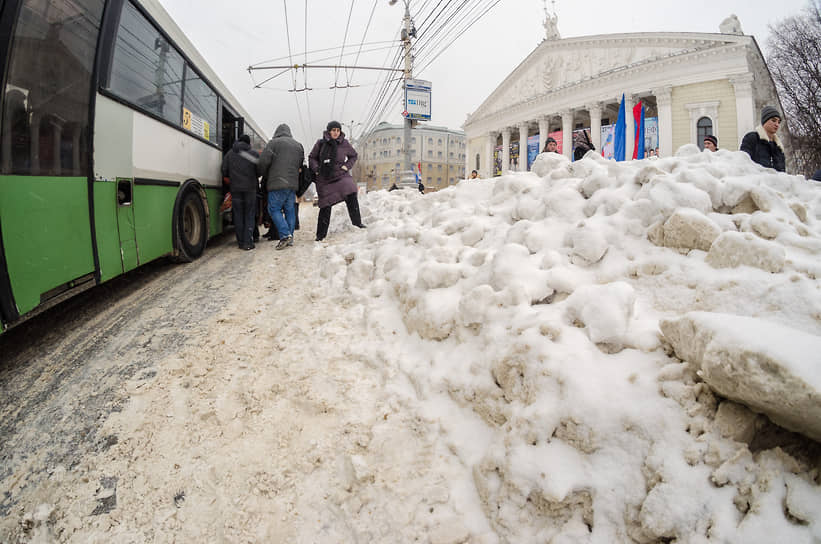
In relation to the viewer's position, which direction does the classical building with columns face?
facing the viewer and to the left of the viewer

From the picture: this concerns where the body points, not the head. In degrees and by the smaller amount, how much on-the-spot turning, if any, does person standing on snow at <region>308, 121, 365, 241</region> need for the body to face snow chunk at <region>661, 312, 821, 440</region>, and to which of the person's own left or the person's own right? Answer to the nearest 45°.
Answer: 0° — they already face it

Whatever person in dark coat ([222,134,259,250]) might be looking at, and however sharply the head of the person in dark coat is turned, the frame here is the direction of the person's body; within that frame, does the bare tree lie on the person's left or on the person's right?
on the person's right

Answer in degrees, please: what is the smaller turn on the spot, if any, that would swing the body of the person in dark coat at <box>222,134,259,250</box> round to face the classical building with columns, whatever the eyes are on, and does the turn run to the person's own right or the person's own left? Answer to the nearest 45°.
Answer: approximately 45° to the person's own right

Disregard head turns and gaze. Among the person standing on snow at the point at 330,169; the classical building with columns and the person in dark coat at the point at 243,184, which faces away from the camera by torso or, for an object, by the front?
the person in dark coat

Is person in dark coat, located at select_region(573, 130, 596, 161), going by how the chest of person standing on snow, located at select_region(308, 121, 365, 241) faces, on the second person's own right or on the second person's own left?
on the second person's own left

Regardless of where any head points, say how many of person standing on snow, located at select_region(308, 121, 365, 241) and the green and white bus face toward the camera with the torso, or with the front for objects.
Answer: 1

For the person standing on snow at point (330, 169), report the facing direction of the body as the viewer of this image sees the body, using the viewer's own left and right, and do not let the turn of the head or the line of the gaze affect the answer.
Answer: facing the viewer

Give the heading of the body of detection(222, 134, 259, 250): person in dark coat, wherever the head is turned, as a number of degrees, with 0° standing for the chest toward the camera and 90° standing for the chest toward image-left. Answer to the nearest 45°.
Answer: approximately 180°

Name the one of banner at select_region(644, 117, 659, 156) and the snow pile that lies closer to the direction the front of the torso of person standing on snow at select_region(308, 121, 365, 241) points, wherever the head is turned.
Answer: the snow pile

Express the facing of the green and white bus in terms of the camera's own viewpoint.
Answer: facing away from the viewer and to the right of the viewer

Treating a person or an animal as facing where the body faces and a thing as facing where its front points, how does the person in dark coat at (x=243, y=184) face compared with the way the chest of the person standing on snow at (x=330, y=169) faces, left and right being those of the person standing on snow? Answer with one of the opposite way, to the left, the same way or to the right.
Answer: the opposite way

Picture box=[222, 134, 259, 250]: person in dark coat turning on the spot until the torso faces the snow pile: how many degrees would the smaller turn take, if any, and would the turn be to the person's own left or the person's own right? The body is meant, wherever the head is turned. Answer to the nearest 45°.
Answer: approximately 180°

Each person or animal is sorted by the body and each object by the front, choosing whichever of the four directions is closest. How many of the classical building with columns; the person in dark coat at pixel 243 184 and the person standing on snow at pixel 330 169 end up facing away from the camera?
1

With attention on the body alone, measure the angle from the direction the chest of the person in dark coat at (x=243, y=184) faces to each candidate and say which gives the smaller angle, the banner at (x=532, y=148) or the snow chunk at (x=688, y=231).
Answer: the banner
